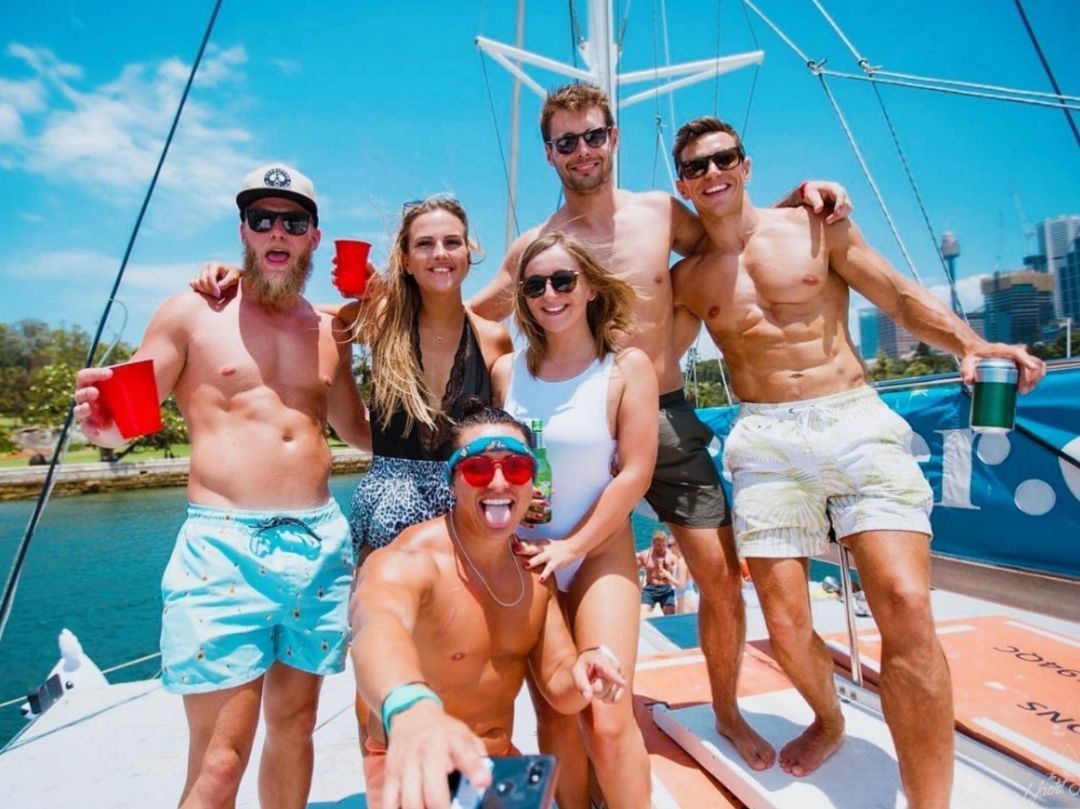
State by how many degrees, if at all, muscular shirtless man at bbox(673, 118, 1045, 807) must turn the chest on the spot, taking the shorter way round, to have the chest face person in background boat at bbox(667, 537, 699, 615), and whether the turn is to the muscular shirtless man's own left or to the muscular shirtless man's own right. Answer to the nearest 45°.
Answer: approximately 180°

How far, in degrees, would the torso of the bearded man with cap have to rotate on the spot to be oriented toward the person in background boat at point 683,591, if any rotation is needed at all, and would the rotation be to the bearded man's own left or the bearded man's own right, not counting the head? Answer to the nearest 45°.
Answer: approximately 135° to the bearded man's own left

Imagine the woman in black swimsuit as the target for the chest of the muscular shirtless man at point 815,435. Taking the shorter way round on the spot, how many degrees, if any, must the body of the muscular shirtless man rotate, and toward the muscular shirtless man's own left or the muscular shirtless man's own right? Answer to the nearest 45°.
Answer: approximately 45° to the muscular shirtless man's own right

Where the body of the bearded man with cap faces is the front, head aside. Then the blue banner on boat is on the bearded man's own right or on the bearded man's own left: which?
on the bearded man's own left

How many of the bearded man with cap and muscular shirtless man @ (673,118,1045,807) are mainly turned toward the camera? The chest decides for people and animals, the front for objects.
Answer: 2

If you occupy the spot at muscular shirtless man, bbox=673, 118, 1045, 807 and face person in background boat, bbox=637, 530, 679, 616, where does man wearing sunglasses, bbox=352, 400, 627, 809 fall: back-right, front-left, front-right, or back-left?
back-left

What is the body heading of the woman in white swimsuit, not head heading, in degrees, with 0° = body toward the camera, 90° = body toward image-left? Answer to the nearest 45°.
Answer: approximately 45°

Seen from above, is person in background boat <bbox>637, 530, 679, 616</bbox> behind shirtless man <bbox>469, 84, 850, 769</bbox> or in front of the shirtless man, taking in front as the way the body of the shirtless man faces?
behind

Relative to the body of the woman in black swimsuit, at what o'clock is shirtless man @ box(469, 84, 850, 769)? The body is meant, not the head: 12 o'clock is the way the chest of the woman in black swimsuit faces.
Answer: The shirtless man is roughly at 9 o'clock from the woman in black swimsuit.

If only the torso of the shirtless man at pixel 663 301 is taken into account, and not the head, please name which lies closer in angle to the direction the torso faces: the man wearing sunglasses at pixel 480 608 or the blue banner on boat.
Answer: the man wearing sunglasses
